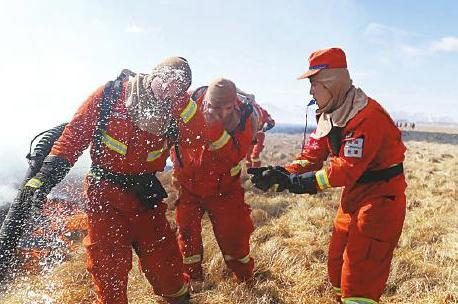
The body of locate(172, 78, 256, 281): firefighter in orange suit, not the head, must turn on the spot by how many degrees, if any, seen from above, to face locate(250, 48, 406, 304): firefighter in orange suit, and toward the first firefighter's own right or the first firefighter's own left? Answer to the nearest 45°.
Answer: approximately 45° to the first firefighter's own left

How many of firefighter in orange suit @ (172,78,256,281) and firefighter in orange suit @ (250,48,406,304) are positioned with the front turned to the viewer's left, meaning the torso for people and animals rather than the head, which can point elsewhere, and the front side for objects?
1

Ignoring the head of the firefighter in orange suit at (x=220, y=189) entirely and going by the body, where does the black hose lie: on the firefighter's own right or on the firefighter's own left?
on the firefighter's own right

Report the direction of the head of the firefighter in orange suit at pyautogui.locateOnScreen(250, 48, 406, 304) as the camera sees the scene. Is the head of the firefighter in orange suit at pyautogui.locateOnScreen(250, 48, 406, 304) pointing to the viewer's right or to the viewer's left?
to the viewer's left

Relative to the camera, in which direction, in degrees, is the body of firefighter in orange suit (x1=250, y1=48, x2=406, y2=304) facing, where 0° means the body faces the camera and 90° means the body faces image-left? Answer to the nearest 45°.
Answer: approximately 90°

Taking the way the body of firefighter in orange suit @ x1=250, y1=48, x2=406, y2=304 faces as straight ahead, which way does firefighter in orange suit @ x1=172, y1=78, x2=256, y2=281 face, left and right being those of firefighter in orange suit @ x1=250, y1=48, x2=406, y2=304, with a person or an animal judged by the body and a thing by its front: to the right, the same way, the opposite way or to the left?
to the left

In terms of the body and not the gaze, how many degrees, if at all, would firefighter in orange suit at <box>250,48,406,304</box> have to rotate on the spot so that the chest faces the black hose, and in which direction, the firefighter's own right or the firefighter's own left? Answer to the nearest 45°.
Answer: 0° — they already face it
